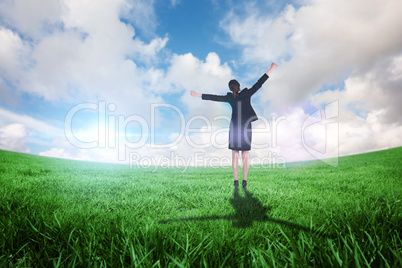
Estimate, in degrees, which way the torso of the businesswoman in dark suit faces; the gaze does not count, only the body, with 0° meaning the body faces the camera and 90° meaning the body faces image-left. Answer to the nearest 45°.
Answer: approximately 180°
